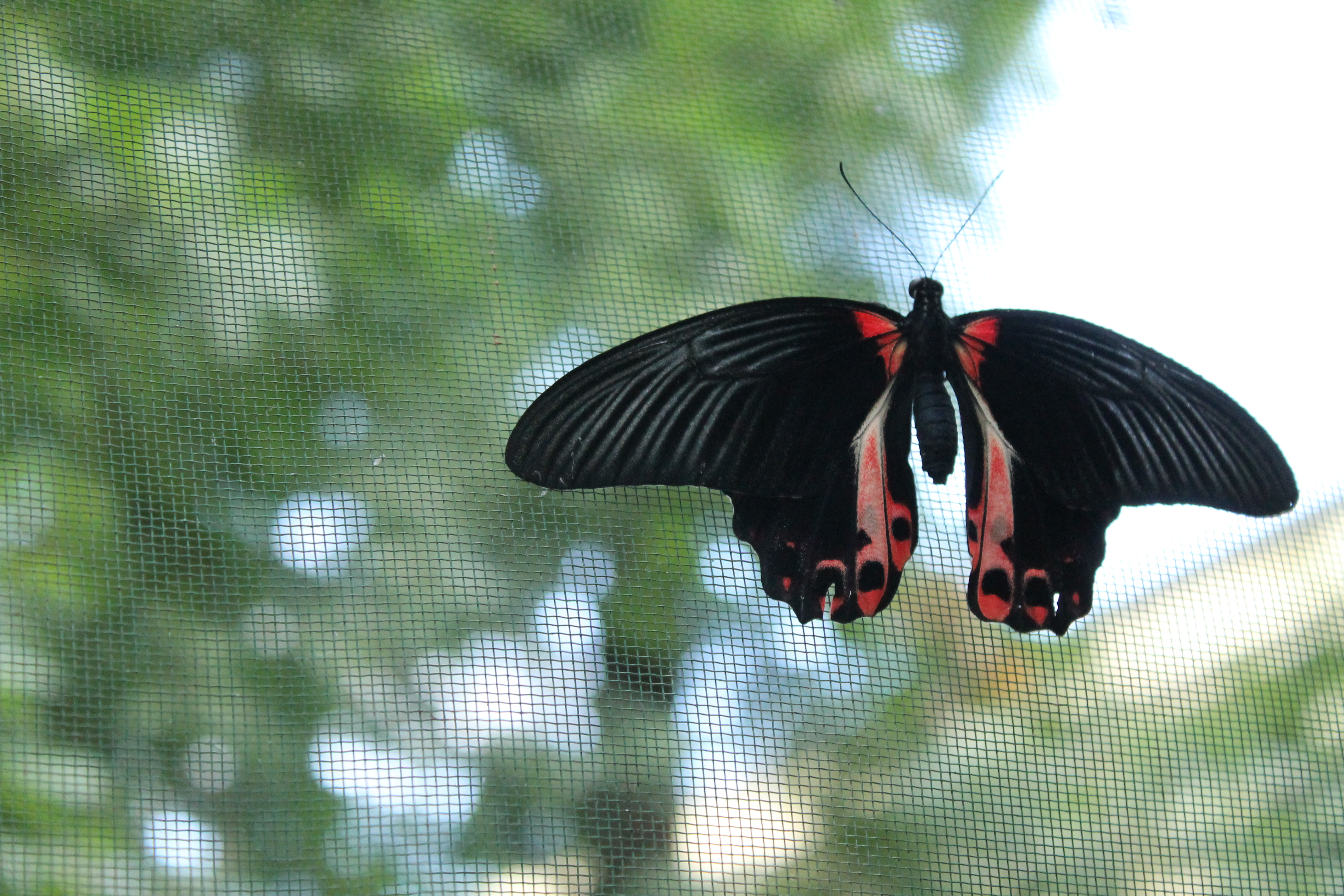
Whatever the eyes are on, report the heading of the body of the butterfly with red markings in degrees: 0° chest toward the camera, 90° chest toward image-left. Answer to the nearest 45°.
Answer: approximately 180°
